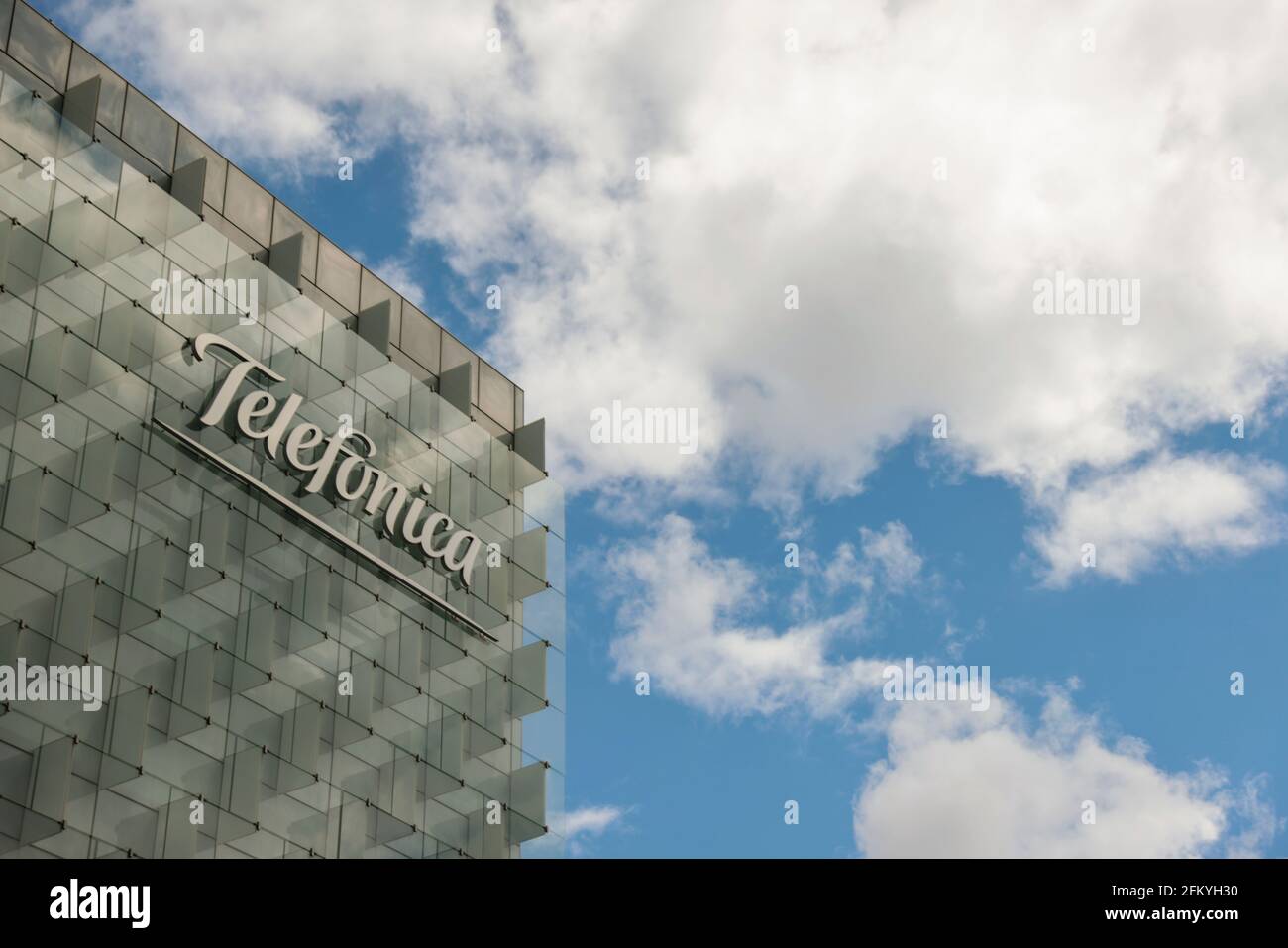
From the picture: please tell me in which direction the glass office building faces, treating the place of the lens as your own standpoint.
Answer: facing the viewer and to the right of the viewer
